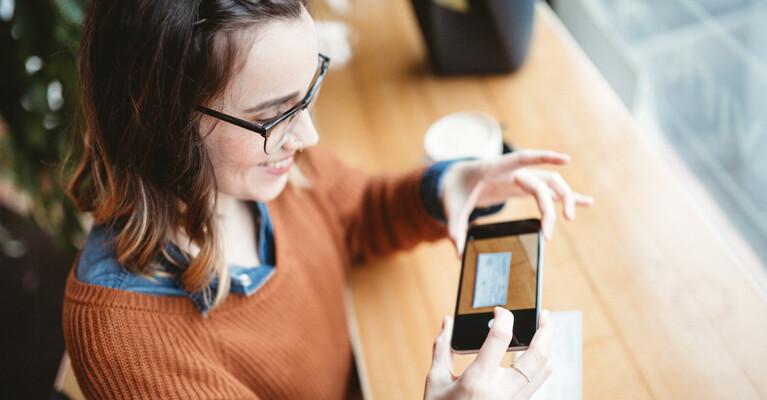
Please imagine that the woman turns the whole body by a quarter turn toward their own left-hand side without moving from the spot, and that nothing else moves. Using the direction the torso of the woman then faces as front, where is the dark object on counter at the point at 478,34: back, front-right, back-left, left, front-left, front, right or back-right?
front
